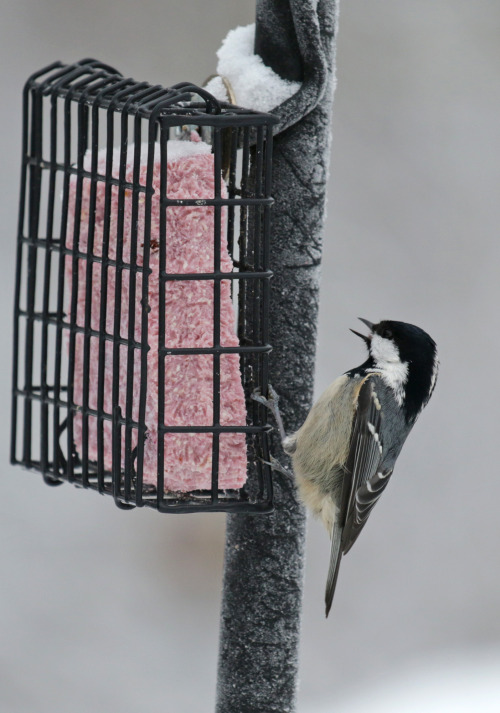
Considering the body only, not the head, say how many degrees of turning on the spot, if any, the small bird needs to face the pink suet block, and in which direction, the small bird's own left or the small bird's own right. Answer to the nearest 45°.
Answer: approximately 45° to the small bird's own left

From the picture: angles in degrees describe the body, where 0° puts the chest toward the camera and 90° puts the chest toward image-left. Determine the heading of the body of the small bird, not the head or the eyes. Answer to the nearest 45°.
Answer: approximately 90°
